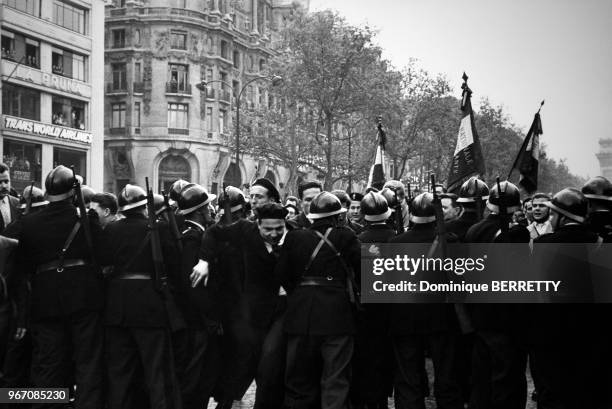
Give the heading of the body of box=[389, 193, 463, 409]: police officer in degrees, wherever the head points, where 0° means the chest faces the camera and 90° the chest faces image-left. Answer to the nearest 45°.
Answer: approximately 180°

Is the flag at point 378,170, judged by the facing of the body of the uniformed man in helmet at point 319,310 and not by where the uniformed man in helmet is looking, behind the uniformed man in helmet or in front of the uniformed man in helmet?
in front

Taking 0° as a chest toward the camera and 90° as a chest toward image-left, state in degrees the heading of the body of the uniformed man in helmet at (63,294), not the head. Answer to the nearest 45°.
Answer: approximately 180°

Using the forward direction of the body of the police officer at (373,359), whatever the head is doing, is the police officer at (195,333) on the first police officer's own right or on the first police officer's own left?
on the first police officer's own left

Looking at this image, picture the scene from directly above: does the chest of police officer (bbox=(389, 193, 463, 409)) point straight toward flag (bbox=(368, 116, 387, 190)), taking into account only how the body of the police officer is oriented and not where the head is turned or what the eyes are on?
yes

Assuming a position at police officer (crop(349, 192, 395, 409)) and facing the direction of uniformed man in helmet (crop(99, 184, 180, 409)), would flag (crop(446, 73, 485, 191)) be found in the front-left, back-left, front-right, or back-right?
back-right

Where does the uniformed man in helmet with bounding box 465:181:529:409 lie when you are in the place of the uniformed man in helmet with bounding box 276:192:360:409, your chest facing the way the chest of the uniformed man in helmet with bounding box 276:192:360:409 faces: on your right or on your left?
on your right

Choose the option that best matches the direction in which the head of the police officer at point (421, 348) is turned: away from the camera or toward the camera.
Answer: away from the camera

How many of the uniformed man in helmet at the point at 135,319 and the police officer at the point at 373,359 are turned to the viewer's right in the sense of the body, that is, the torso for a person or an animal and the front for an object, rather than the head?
0

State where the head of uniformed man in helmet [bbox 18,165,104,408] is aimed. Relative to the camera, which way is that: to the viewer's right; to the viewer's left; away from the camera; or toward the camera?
away from the camera

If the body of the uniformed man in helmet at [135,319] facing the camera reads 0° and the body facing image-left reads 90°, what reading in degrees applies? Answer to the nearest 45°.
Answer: approximately 180°

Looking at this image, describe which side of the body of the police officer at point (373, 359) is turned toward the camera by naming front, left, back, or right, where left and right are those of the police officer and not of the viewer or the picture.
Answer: back

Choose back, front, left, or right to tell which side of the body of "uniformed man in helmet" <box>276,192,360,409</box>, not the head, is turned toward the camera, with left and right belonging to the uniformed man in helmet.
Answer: back

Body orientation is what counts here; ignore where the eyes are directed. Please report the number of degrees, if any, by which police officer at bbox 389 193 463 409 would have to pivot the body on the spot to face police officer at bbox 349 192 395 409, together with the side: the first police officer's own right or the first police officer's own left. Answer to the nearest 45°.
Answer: approximately 45° to the first police officer's own left
